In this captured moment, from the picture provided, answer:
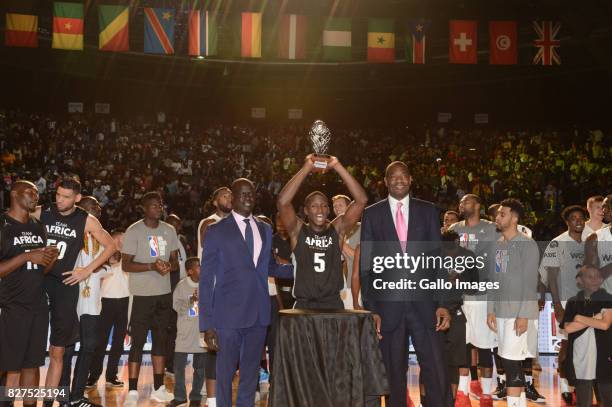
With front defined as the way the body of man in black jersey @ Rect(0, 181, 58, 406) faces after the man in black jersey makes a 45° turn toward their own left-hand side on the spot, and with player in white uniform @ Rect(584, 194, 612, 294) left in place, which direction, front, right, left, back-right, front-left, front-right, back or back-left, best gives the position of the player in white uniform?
front

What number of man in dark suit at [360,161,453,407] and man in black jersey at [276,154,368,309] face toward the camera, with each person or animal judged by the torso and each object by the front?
2

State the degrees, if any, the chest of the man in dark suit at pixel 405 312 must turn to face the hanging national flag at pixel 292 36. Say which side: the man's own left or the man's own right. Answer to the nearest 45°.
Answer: approximately 180°

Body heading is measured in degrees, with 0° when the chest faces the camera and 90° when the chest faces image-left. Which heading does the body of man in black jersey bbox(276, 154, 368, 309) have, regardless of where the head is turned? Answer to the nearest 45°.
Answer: approximately 0°

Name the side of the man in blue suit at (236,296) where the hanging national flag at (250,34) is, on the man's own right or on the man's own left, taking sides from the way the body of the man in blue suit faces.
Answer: on the man's own left

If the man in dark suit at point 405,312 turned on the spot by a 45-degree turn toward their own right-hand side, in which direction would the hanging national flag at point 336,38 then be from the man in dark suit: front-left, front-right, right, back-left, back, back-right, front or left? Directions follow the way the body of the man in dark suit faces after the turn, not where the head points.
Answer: back-right

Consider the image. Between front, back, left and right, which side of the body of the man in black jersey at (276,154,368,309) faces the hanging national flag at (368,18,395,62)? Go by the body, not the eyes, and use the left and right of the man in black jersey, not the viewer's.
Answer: back

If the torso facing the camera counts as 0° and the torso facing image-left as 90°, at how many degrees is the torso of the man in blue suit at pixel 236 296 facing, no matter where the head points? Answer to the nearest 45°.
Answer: approximately 315°

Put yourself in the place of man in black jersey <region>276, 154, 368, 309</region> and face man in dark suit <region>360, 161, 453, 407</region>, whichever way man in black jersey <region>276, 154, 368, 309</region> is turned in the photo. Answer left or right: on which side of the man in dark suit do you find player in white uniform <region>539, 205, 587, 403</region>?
left

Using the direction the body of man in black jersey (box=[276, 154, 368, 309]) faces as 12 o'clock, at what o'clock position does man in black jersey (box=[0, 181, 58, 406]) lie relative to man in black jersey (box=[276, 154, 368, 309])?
man in black jersey (box=[0, 181, 58, 406]) is roughly at 3 o'clock from man in black jersey (box=[276, 154, 368, 309]).
